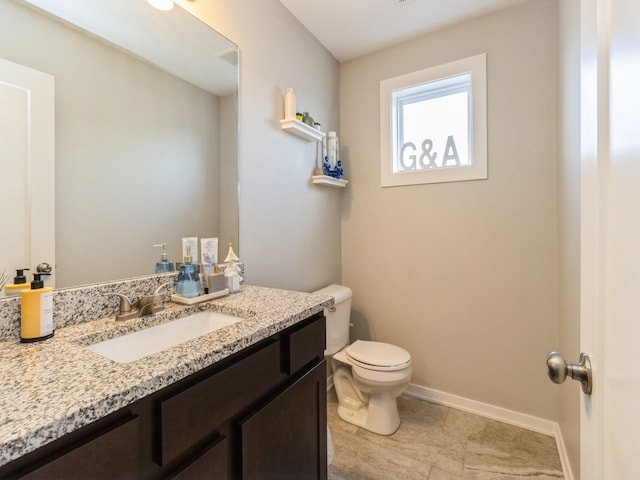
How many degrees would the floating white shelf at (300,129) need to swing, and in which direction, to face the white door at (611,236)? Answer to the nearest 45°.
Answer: approximately 45° to its right

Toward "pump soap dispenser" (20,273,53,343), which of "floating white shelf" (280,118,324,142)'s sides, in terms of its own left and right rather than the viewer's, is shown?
right

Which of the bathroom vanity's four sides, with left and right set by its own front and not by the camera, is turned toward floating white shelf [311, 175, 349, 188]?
left

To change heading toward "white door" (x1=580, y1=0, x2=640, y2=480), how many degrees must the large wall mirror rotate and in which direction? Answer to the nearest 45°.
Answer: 0° — it already faces it

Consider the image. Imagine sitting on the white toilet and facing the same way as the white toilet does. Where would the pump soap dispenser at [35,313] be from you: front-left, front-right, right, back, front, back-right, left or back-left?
right

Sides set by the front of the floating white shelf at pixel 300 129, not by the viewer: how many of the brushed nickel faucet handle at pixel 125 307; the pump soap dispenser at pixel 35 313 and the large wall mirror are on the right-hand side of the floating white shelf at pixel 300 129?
3

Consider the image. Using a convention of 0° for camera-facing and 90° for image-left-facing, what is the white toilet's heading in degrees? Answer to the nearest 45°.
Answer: approximately 315°

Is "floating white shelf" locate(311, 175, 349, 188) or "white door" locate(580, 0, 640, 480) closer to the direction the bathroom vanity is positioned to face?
the white door

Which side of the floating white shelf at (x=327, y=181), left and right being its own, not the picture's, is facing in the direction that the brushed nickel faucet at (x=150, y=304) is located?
right

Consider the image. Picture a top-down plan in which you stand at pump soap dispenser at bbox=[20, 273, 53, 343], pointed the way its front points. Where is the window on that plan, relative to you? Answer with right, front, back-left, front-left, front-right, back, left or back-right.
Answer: front-left

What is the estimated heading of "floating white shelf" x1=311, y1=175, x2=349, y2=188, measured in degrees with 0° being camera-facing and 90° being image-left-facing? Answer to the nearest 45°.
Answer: approximately 315°
